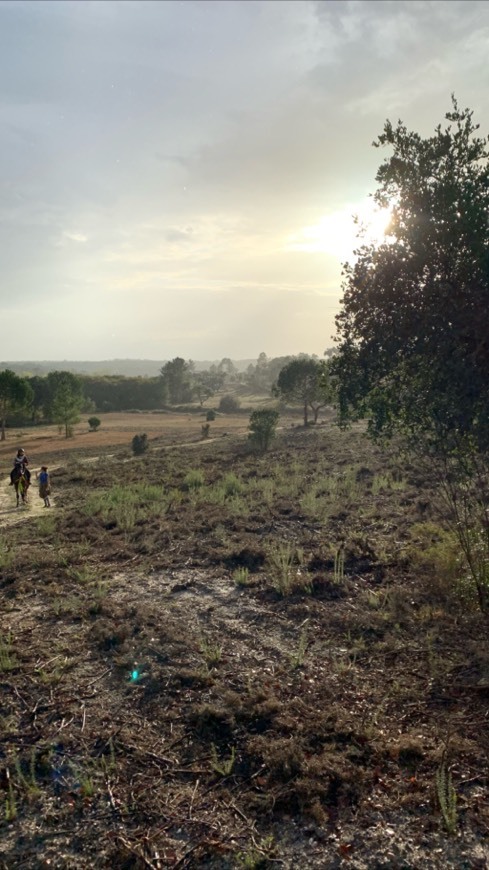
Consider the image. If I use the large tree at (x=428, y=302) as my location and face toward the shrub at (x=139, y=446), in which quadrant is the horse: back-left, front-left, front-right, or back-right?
front-left

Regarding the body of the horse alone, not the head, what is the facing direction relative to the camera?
toward the camera

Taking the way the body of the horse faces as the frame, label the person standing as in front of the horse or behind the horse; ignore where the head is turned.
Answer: in front

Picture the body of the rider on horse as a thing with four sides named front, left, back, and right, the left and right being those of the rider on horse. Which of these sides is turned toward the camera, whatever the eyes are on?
front
